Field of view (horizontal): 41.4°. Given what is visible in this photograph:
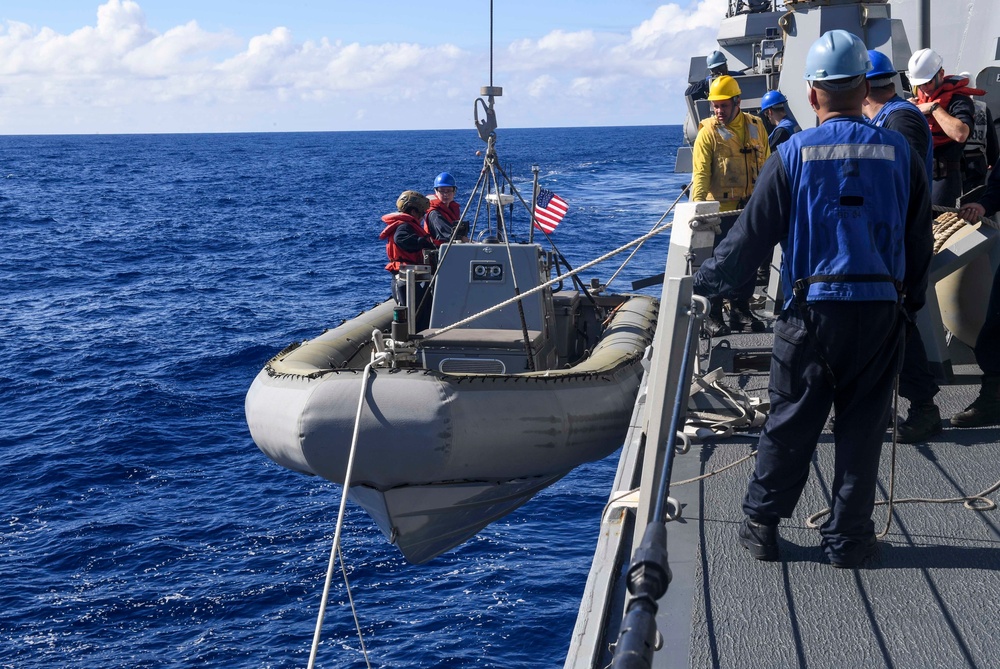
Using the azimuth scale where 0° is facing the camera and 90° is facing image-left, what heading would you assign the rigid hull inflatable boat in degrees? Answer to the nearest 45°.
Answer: approximately 45°

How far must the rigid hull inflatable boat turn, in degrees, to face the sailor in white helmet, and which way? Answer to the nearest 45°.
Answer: approximately 90° to its left

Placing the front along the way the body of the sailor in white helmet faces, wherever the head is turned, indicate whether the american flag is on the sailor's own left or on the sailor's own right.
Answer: on the sailor's own right

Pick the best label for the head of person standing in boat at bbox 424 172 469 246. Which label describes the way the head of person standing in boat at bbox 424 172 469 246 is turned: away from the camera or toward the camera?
toward the camera

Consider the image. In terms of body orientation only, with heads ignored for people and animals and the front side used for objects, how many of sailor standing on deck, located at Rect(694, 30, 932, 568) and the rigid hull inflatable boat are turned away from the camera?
1

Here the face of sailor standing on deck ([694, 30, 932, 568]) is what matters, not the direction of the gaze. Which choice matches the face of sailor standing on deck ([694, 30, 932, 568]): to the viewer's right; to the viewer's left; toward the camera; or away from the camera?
away from the camera

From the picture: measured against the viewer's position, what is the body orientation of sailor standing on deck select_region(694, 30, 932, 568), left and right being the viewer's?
facing away from the viewer

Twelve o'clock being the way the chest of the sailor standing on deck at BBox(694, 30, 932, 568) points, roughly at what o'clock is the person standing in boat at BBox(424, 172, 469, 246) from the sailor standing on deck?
The person standing in boat is roughly at 11 o'clock from the sailor standing on deck.

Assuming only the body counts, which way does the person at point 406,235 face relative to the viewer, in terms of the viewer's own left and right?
facing to the right of the viewer

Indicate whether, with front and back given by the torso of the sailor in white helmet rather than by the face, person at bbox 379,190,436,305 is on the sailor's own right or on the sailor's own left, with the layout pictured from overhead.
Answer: on the sailor's own right
